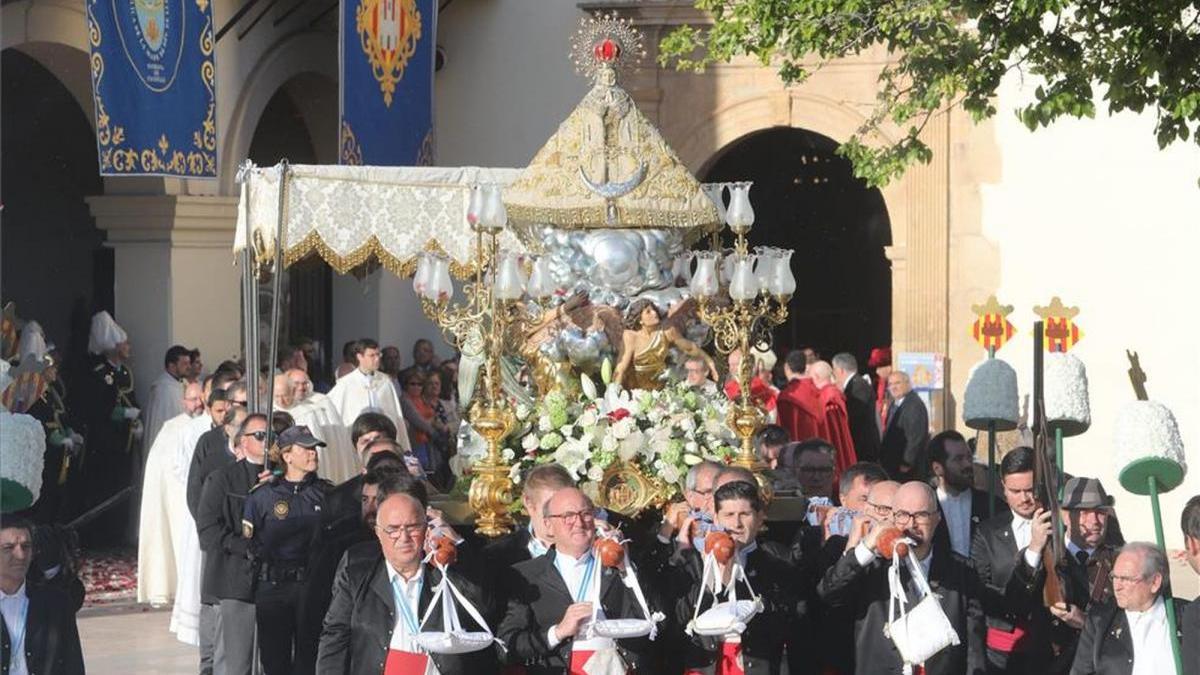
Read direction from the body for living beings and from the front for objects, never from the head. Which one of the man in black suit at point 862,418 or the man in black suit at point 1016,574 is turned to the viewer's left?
the man in black suit at point 862,418

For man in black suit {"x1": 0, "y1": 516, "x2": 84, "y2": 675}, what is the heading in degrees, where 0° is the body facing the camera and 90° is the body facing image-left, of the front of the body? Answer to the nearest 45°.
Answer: approximately 0°

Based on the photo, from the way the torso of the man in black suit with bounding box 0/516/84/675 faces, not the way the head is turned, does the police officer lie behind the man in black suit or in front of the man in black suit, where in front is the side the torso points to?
behind

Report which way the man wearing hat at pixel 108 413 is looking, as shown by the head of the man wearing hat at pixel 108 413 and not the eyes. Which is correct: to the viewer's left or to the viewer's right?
to the viewer's right

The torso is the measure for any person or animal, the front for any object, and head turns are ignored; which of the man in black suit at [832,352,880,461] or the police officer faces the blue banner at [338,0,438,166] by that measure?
the man in black suit

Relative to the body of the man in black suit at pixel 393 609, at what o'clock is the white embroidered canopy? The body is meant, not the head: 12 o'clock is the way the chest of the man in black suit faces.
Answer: The white embroidered canopy is roughly at 6 o'clock from the man in black suit.

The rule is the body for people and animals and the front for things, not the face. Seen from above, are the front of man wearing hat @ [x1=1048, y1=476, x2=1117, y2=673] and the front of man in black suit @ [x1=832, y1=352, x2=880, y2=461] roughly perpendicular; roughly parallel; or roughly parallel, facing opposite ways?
roughly perpendicular
